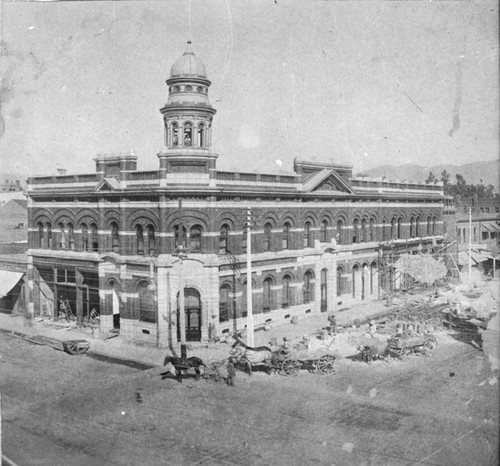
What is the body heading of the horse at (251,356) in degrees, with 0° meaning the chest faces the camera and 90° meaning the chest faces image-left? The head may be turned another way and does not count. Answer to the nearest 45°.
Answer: approximately 90°

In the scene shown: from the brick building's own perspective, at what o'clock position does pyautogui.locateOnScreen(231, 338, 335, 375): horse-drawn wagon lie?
The horse-drawn wagon is roughly at 11 o'clock from the brick building.

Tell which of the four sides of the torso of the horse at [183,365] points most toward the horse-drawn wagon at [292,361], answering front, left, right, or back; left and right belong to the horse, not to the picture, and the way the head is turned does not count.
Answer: back

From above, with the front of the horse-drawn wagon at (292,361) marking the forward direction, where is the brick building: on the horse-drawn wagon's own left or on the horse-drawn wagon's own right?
on the horse-drawn wagon's own right

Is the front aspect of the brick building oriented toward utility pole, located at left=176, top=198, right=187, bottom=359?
yes

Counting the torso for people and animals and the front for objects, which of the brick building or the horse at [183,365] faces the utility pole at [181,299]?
the brick building

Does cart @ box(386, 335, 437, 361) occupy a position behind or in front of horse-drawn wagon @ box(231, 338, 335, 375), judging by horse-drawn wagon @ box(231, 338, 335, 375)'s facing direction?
behind

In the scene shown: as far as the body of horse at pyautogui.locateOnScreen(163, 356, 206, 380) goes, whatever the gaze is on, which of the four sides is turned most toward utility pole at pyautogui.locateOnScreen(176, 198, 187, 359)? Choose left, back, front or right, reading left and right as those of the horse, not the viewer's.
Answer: right

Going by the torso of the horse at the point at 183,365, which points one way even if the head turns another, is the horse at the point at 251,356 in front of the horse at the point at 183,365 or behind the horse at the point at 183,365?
behind

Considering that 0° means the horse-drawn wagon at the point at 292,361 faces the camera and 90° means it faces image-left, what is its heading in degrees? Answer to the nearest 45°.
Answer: approximately 90°

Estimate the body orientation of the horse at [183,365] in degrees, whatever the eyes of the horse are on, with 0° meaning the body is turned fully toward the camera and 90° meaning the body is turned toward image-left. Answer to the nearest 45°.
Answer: approximately 90°
